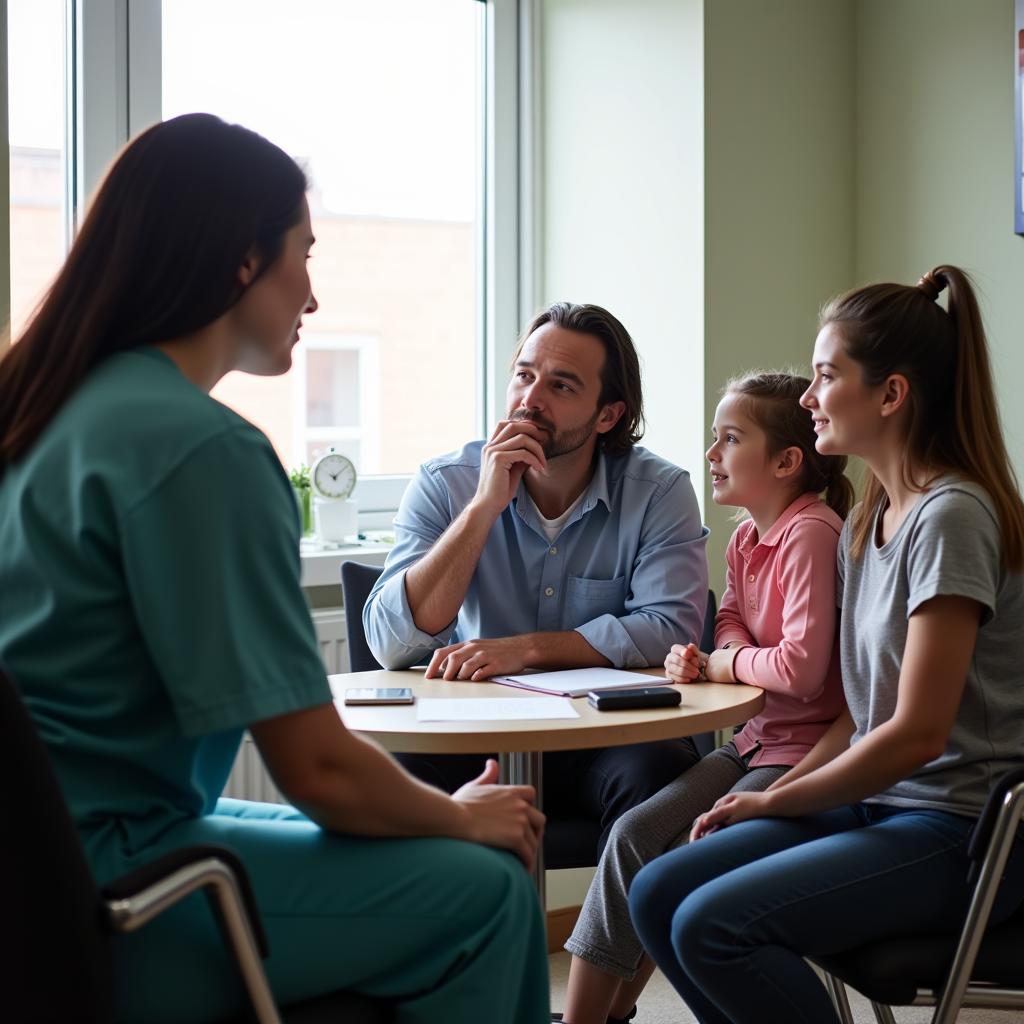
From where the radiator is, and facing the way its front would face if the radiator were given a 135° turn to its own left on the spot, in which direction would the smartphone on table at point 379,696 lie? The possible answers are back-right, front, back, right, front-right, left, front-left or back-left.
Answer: back-right

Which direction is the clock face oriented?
toward the camera

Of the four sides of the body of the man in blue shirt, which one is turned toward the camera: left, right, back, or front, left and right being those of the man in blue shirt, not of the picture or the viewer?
front

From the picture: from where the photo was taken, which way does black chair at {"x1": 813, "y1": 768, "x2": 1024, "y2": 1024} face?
to the viewer's left

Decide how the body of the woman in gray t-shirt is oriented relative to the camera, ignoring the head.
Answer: to the viewer's left

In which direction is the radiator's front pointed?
toward the camera

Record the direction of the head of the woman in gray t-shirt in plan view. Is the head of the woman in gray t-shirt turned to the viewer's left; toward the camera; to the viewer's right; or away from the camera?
to the viewer's left

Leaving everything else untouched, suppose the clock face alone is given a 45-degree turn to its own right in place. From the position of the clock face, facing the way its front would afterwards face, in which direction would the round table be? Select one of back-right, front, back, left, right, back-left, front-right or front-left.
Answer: front-left

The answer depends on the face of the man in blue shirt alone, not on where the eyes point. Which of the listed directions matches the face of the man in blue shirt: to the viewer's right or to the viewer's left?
to the viewer's left

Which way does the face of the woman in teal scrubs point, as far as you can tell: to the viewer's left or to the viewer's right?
to the viewer's right

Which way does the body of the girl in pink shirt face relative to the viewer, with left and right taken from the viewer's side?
facing the viewer and to the left of the viewer

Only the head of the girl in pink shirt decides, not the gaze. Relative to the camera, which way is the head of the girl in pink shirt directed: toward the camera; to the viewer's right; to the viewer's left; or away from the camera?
to the viewer's left

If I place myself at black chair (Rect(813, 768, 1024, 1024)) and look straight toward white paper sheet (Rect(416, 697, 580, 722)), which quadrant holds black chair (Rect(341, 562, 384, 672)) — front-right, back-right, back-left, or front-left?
front-right
